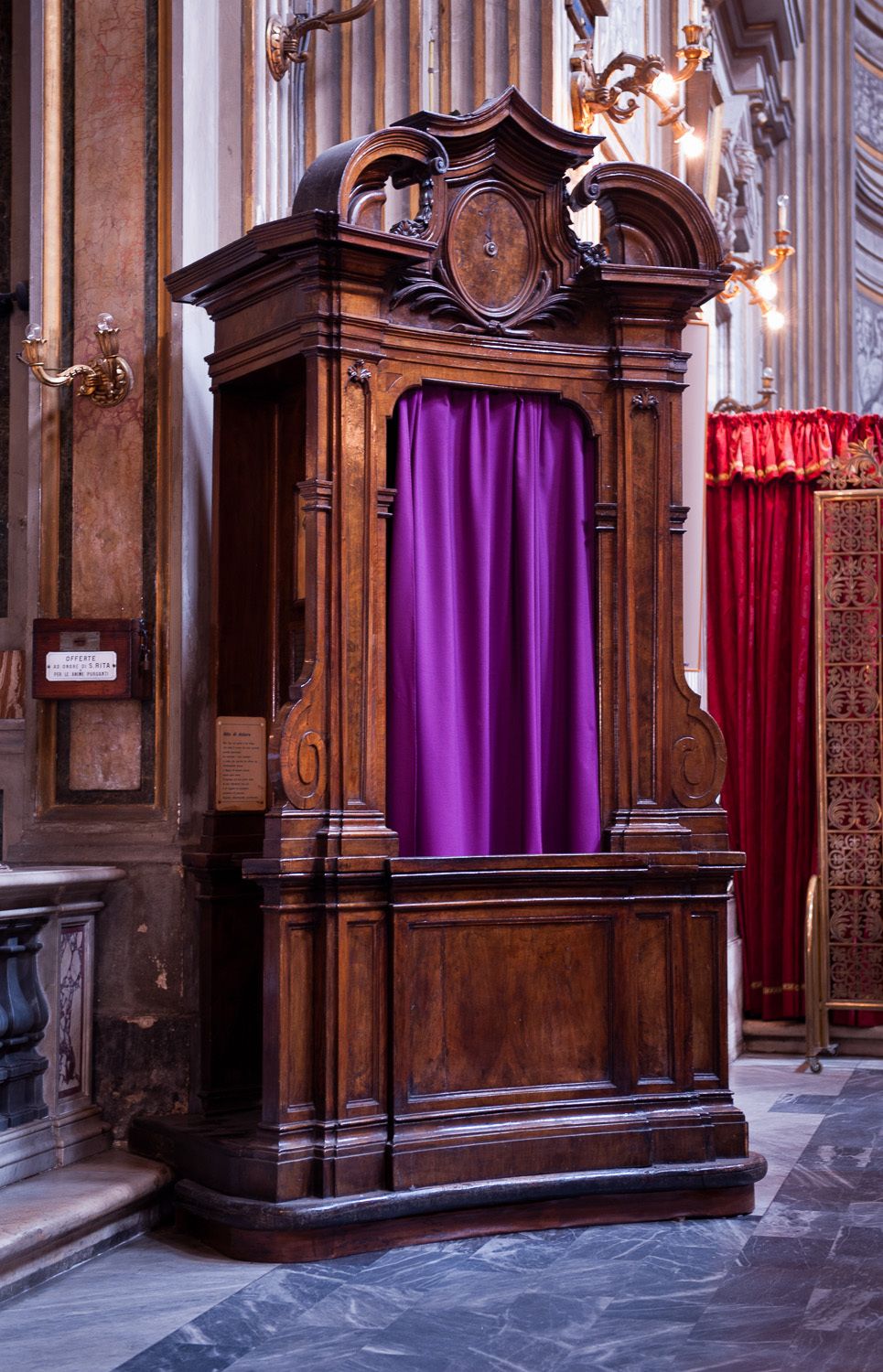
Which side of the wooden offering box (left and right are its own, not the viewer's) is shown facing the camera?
front

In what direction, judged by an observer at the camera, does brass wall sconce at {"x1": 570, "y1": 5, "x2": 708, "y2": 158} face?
facing to the right of the viewer

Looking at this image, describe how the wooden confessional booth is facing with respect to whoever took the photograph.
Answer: facing the viewer and to the right of the viewer

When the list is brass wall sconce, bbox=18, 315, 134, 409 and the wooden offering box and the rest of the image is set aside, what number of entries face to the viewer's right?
0

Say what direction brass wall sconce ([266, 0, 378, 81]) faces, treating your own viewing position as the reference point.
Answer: facing to the right of the viewer
